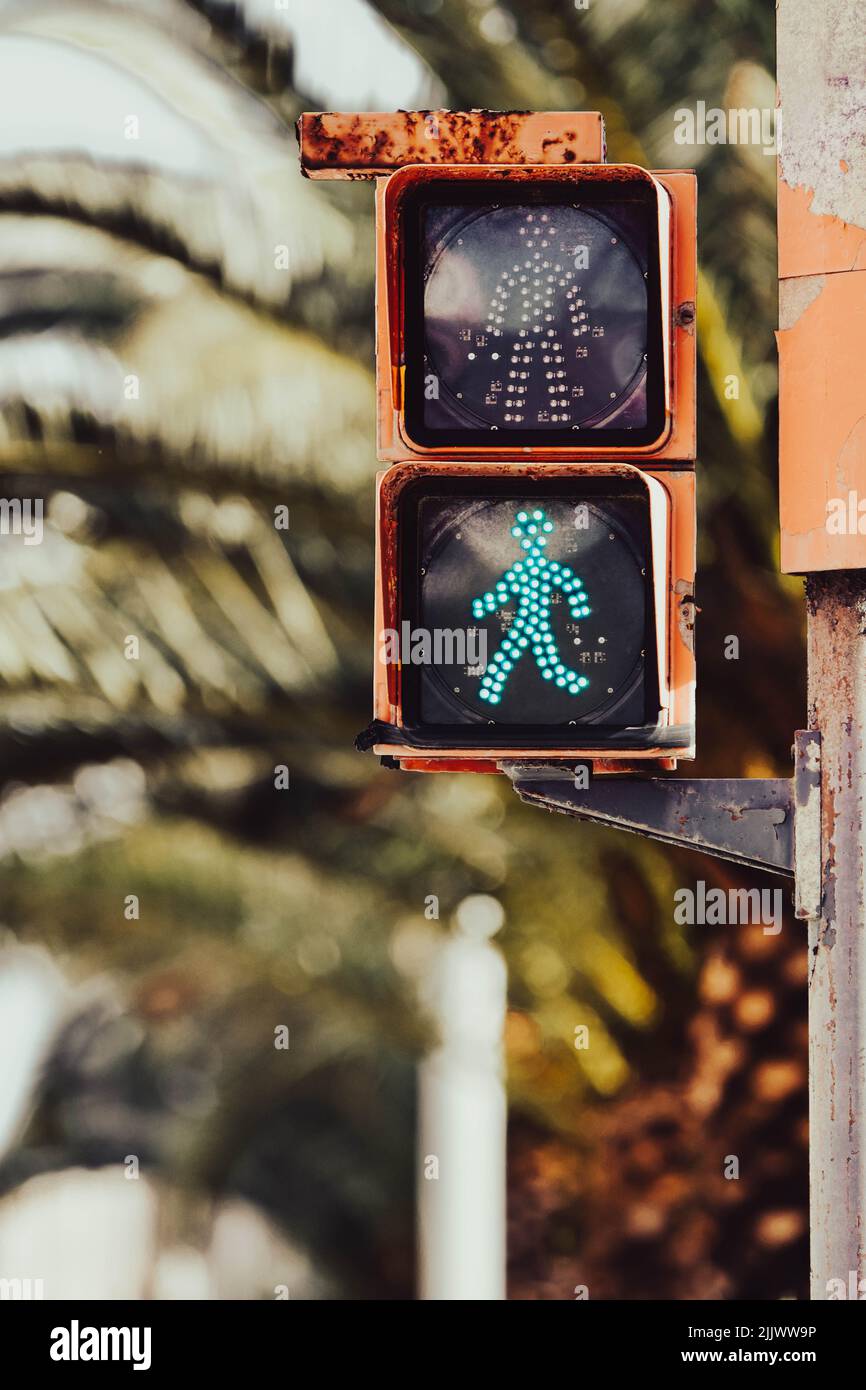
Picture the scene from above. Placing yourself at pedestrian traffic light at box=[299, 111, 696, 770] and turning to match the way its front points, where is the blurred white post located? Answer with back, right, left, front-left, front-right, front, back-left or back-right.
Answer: back

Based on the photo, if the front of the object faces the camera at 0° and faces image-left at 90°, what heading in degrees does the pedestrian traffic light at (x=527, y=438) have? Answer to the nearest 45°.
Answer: approximately 0°
